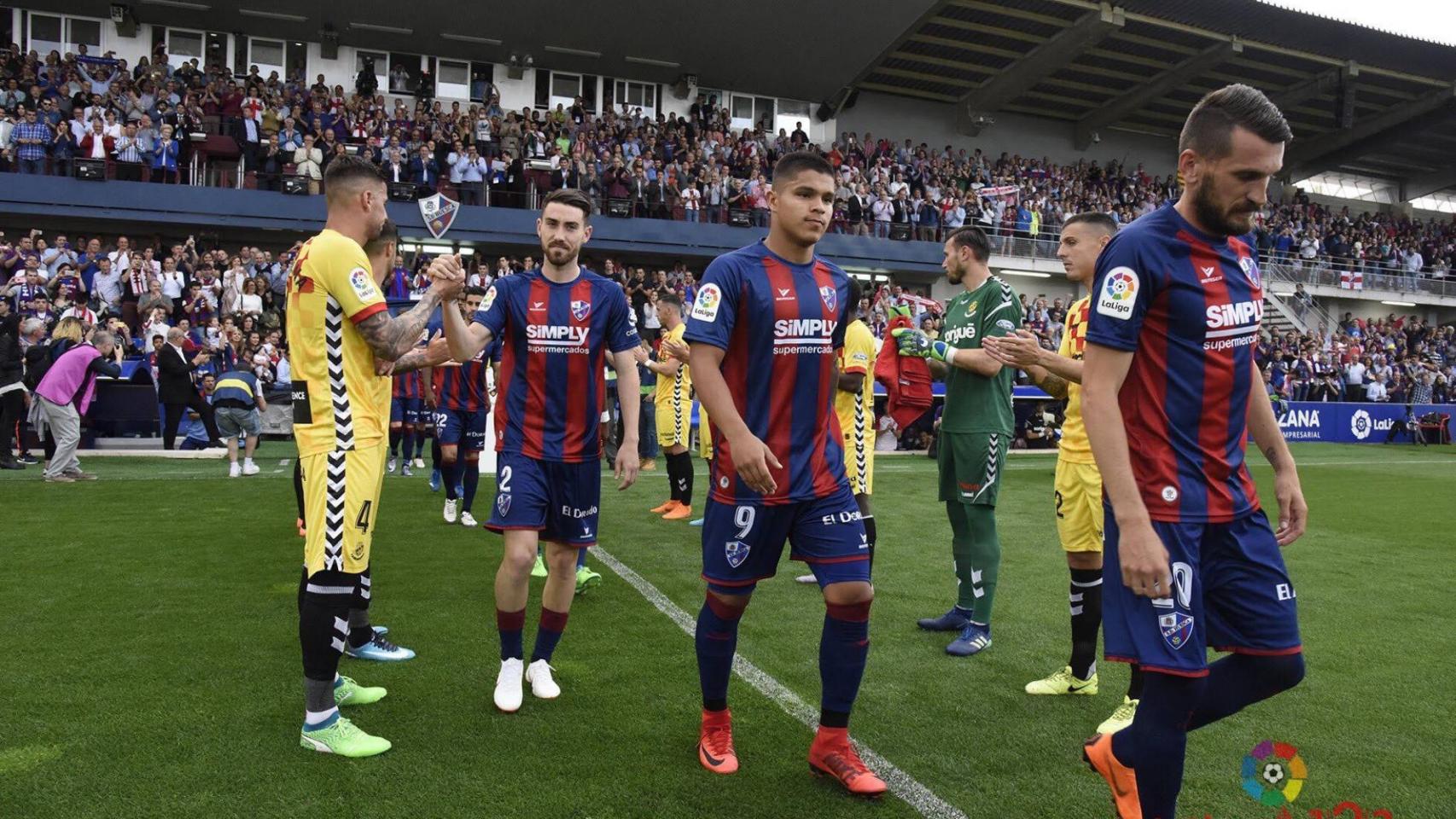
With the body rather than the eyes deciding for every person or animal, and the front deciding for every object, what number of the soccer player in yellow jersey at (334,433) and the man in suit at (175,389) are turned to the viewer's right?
2

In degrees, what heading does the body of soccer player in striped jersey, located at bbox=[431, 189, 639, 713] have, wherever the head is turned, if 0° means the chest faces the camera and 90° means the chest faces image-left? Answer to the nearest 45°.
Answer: approximately 0°

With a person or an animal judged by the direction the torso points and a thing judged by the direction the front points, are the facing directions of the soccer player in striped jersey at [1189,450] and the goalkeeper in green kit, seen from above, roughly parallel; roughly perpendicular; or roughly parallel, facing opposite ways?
roughly perpendicular

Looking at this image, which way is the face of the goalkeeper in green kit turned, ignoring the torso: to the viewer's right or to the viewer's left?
to the viewer's left

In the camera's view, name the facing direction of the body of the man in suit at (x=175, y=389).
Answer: to the viewer's right

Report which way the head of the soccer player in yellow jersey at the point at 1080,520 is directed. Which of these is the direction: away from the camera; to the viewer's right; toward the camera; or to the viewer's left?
to the viewer's left

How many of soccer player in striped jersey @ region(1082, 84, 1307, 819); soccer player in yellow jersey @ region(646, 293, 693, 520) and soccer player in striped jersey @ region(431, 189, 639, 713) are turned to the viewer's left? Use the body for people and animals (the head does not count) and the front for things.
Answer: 1

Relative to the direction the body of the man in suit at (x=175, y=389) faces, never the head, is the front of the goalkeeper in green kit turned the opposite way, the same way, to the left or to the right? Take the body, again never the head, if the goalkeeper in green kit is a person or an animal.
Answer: the opposite way

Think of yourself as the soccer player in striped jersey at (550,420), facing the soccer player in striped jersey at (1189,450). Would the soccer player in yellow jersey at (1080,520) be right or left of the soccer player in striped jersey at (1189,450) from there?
left

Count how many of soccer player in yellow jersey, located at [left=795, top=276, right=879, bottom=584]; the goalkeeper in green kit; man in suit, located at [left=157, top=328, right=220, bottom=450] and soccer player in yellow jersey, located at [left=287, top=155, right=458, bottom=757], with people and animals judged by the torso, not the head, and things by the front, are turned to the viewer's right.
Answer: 2

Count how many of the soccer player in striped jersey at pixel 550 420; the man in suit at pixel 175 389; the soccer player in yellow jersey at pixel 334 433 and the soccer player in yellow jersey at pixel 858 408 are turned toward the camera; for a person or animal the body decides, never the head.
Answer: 1

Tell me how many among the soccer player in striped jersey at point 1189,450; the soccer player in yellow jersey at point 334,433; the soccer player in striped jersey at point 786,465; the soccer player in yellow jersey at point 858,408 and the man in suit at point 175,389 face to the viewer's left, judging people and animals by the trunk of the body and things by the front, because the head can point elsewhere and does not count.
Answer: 1

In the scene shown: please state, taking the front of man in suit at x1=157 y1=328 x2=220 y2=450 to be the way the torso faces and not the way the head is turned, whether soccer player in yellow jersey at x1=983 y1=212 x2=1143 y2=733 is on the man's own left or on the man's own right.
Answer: on the man's own right

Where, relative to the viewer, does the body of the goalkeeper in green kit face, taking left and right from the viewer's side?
facing the viewer and to the left of the viewer

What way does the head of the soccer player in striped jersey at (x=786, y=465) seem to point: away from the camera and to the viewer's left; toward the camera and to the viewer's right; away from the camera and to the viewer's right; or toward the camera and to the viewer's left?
toward the camera and to the viewer's right

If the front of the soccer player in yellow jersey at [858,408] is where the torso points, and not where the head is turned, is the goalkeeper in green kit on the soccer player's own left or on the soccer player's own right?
on the soccer player's own left

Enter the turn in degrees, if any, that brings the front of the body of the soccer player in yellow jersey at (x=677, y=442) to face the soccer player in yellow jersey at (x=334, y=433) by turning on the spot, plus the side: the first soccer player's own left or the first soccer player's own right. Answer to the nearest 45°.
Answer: approximately 90° to the first soccer player's own left

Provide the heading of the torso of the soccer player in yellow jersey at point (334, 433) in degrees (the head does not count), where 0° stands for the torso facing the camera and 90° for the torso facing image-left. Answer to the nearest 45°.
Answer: approximately 270°
